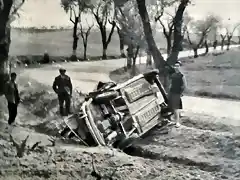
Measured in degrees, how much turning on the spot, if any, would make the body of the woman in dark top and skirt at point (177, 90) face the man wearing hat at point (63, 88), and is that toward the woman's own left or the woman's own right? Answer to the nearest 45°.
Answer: approximately 45° to the woman's own right

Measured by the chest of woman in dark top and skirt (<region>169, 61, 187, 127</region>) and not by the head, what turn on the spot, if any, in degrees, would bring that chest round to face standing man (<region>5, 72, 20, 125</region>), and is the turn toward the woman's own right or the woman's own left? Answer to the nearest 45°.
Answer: approximately 45° to the woman's own right

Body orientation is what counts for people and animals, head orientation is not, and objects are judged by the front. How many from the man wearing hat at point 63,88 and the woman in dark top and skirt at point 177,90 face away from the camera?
0

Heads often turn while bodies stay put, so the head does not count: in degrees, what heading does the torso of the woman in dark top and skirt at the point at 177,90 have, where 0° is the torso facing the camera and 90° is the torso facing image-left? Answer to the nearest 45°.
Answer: approximately 45°
